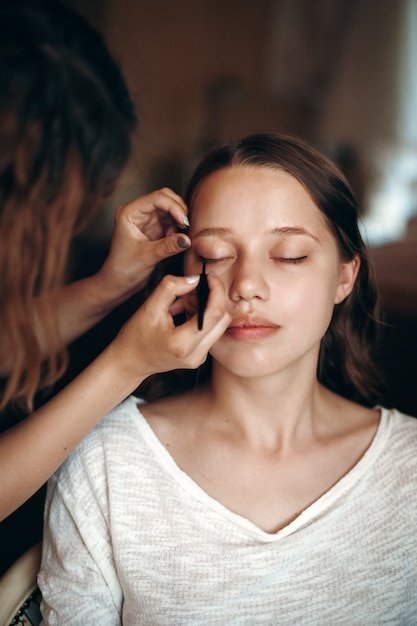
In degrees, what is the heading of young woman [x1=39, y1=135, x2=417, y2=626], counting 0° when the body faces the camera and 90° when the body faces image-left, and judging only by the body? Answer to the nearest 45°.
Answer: approximately 0°

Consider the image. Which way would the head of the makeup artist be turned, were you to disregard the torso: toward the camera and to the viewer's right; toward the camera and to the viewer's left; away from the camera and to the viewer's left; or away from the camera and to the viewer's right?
away from the camera and to the viewer's right
